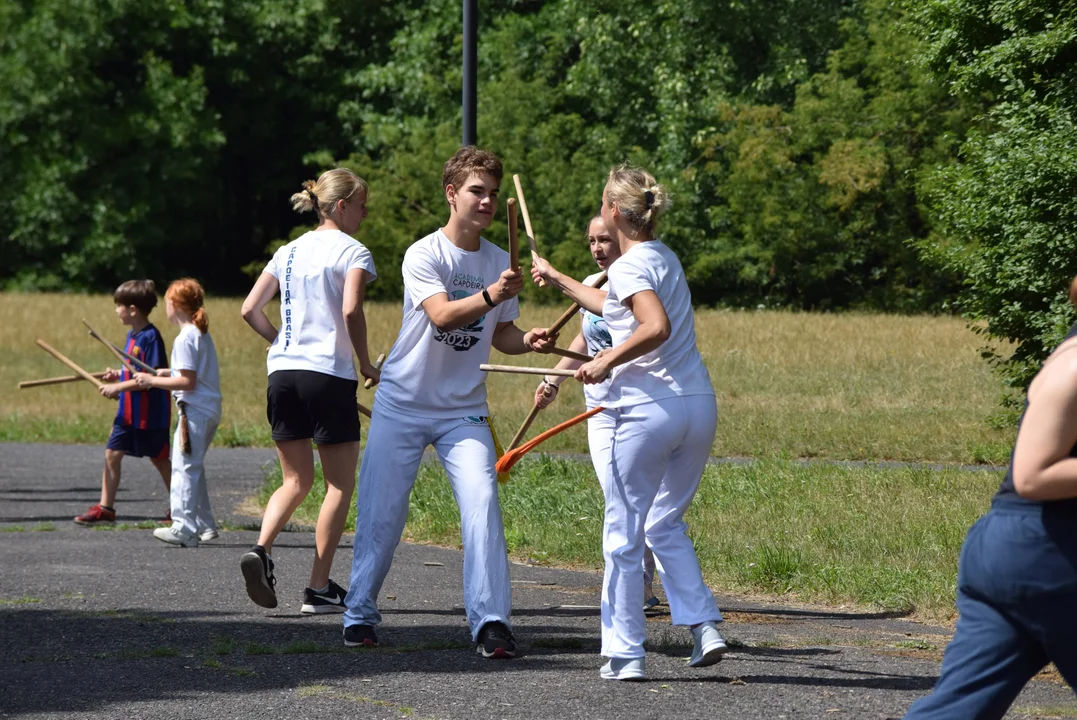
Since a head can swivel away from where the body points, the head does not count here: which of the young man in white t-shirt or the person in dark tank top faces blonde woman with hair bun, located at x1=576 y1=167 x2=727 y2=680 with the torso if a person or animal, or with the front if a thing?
the young man in white t-shirt

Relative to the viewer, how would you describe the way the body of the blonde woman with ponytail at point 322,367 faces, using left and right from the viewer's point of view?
facing away from the viewer and to the right of the viewer

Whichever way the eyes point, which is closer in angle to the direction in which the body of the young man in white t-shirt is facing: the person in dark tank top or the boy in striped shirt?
the person in dark tank top

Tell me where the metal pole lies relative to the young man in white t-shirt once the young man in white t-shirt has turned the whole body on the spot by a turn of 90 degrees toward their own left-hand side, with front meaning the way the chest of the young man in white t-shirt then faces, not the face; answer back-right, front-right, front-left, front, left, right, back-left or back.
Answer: front-left

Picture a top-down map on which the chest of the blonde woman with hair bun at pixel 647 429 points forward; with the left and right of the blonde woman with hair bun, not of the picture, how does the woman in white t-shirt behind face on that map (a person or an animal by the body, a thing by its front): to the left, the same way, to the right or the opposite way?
to the left

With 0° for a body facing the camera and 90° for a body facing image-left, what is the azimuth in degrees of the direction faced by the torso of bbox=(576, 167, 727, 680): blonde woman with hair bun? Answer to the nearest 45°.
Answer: approximately 135°

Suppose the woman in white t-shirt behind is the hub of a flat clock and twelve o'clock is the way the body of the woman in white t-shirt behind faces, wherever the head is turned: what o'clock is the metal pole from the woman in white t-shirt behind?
The metal pole is roughly at 4 o'clock from the woman in white t-shirt behind.

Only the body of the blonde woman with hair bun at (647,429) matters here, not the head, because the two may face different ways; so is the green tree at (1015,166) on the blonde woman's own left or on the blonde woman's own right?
on the blonde woman's own right
